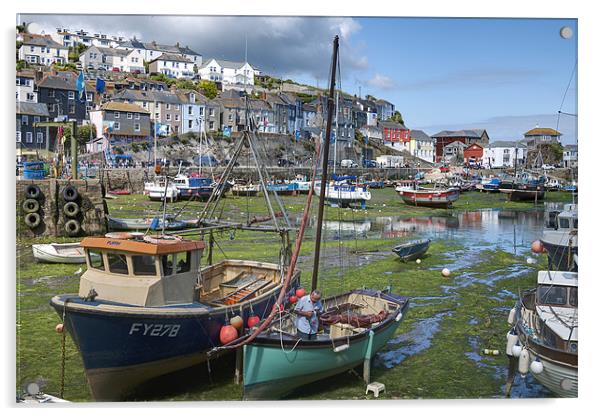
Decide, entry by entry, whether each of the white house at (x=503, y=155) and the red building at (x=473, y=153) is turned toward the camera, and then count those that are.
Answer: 2

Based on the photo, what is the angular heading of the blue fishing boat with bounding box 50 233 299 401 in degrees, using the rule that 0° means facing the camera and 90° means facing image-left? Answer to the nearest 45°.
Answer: approximately 45°

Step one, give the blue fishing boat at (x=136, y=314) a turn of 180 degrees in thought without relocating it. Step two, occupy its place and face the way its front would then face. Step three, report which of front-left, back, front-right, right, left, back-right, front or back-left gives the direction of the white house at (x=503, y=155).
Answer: front

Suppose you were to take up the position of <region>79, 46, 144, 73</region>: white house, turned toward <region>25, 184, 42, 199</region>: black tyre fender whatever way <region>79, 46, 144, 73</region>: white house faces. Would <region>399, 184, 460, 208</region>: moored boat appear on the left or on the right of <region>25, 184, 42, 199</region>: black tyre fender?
left

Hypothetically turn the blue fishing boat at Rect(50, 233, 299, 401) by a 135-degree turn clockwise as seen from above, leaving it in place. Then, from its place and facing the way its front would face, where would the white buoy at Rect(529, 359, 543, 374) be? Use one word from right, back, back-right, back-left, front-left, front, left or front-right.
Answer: right

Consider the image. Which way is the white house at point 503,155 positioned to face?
toward the camera

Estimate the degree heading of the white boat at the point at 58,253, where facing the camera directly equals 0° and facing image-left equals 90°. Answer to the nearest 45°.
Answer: approximately 90°

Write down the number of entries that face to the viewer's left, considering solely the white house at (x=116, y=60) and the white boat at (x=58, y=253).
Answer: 1

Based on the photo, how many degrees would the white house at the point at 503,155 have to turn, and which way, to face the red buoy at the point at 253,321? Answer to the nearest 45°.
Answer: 0° — it already faces it

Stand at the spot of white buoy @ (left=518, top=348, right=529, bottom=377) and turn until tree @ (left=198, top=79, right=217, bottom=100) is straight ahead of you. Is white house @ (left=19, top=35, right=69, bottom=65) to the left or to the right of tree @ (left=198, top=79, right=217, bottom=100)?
left

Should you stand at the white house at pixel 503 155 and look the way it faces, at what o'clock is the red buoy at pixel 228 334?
The red buoy is roughly at 12 o'clock from the white house.

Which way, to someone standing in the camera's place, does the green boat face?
facing the viewer and to the left of the viewer

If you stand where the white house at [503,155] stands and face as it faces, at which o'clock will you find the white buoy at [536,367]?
The white buoy is roughly at 12 o'clock from the white house.

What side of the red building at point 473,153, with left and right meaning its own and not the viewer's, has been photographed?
front

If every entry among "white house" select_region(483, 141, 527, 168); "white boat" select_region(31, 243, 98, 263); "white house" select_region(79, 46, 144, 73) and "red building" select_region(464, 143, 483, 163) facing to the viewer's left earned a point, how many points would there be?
1

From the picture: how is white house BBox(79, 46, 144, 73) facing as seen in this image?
toward the camera

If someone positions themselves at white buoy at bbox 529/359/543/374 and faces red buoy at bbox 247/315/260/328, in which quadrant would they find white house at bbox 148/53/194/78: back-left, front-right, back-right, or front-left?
front-right
